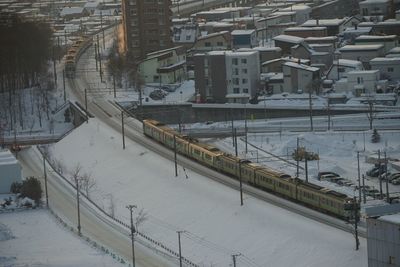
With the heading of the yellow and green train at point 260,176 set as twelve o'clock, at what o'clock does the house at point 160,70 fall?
The house is roughly at 7 o'clock from the yellow and green train.

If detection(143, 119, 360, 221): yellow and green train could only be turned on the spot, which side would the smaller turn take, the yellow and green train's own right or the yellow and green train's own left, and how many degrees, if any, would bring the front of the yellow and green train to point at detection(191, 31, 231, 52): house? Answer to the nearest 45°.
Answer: approximately 135° to the yellow and green train's own left

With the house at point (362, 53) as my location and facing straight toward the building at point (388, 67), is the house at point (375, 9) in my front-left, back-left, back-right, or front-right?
back-left

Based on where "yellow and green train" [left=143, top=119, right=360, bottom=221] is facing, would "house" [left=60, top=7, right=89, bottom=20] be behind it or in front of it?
behind

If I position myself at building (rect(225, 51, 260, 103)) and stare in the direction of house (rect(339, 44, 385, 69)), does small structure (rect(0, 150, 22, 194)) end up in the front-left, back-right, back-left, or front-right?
back-right

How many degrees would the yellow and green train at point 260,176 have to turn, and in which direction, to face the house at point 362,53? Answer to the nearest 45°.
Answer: approximately 135° to its left

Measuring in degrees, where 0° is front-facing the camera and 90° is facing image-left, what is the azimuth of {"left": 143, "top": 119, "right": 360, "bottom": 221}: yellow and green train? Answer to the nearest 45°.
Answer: approximately 315°

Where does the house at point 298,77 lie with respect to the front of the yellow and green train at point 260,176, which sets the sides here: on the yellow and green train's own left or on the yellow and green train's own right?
on the yellow and green train's own left

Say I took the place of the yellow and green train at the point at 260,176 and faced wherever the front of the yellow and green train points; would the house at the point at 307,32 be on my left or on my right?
on my left

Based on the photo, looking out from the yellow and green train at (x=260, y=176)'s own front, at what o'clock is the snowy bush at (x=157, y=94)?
The snowy bush is roughly at 7 o'clock from the yellow and green train.

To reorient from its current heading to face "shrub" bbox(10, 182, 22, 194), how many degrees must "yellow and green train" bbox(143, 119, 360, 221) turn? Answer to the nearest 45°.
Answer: approximately 135° to its right
